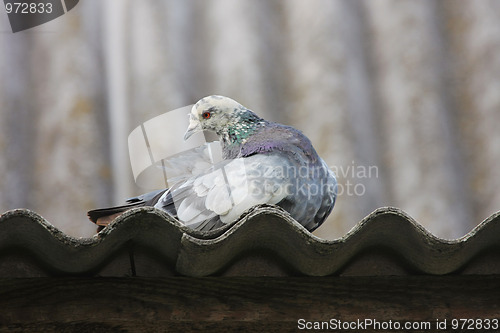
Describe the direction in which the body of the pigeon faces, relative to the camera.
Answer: to the viewer's right
